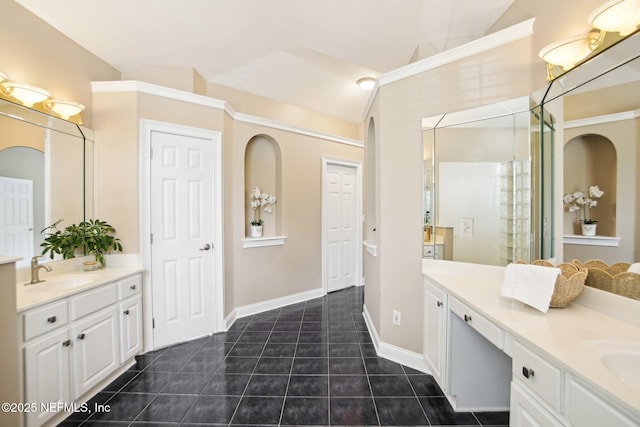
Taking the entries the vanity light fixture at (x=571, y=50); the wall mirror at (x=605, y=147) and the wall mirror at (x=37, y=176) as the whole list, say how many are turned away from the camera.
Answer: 0

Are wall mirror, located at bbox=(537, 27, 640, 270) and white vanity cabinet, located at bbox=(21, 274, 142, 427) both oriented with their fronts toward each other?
yes

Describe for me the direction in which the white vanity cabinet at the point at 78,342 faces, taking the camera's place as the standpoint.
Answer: facing the viewer and to the right of the viewer

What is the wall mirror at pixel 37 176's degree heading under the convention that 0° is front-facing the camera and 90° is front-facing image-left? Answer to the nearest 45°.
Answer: approximately 315°

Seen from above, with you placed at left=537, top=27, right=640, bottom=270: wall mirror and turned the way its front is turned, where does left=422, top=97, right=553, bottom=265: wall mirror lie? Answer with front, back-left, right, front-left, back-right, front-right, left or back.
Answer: right

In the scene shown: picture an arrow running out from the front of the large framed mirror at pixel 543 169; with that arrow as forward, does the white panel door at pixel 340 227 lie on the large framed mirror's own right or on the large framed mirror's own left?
on the large framed mirror's own right

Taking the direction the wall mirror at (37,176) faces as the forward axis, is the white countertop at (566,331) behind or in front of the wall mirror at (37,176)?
in front

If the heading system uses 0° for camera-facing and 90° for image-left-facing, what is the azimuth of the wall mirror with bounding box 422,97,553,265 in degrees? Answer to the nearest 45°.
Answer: approximately 45°

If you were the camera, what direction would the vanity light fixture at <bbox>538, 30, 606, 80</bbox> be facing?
facing the viewer and to the left of the viewer

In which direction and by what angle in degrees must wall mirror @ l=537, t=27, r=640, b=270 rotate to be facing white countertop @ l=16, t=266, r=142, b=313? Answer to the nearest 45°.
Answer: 0° — it already faces it

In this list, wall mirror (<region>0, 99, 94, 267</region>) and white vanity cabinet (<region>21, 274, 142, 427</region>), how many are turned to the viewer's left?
0

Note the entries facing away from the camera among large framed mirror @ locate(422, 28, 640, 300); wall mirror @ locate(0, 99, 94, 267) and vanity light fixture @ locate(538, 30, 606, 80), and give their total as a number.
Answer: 0

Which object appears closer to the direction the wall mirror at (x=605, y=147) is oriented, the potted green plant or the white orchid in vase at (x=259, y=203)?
the potted green plant

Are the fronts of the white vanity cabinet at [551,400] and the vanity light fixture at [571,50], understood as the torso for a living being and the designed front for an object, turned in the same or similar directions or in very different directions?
same or similar directions

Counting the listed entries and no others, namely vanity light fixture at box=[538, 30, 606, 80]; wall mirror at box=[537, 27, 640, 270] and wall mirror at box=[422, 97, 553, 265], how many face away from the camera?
0

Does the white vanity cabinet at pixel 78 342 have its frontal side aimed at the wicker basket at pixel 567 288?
yes

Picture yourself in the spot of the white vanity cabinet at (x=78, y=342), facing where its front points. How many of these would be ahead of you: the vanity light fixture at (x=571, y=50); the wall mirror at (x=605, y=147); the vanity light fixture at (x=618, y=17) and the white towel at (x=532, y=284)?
4

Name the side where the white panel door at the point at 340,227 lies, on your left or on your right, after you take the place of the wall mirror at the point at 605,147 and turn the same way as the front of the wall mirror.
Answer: on your right
